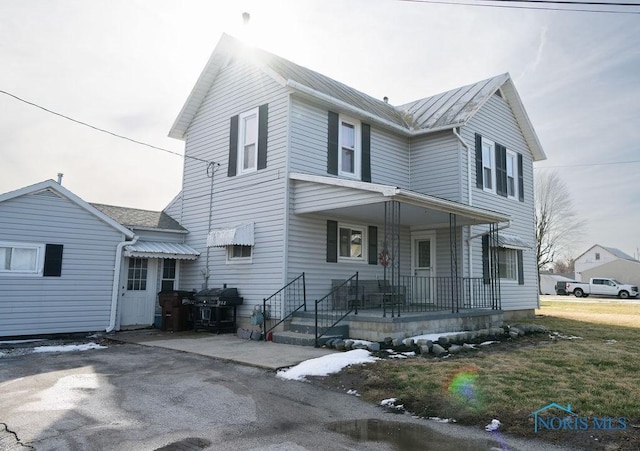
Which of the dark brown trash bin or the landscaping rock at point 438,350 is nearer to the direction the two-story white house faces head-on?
the landscaping rock

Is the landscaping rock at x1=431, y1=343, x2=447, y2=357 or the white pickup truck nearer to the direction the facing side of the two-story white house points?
the landscaping rock

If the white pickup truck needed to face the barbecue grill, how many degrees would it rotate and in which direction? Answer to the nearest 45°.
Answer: approximately 90° to its right

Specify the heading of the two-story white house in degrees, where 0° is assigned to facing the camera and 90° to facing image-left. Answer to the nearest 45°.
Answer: approximately 315°

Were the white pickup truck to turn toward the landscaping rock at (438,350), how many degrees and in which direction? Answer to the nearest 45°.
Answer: approximately 90° to its right

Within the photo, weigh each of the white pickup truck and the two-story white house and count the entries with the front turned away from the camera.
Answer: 0

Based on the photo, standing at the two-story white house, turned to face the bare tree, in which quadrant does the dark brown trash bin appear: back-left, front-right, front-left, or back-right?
back-left

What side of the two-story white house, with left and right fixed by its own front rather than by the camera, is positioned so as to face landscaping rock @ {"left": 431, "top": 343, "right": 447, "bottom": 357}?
front

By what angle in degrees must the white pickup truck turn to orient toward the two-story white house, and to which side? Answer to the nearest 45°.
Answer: approximately 90° to its right

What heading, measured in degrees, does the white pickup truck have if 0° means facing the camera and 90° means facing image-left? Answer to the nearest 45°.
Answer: approximately 270°

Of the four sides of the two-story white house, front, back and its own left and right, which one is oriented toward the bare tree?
left

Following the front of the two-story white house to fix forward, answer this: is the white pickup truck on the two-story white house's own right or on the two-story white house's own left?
on the two-story white house's own left
